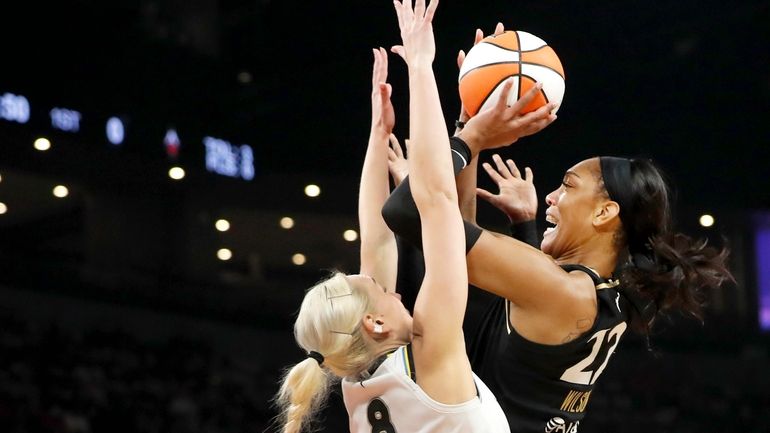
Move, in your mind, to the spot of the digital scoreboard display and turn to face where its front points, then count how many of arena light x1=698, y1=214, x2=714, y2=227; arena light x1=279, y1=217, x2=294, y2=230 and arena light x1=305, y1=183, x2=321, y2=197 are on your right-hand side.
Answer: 0

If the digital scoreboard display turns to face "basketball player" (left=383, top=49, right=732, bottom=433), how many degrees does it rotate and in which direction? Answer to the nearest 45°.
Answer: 0° — it already faces them

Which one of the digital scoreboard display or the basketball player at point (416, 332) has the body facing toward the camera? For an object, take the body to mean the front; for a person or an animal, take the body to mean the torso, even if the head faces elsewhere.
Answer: the digital scoreboard display

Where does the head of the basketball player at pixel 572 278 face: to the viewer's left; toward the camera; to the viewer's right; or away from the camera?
to the viewer's left

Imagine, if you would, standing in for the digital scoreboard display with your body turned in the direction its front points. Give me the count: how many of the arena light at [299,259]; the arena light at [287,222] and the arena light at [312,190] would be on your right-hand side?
0

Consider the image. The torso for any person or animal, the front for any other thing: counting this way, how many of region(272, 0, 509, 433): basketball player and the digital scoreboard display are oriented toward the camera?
1

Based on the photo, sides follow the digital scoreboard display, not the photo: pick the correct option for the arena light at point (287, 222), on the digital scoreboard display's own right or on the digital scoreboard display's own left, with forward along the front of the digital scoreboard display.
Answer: on the digital scoreboard display's own left

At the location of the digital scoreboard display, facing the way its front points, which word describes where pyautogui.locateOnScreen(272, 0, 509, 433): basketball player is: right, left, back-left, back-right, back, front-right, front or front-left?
front

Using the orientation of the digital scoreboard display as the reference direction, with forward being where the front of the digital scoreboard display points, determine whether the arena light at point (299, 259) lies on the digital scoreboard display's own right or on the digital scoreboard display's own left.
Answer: on the digital scoreboard display's own left

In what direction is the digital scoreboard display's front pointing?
toward the camera

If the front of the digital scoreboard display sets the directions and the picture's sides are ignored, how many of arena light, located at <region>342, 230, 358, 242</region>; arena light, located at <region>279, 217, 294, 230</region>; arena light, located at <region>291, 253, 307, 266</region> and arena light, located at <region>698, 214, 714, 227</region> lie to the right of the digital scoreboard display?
0

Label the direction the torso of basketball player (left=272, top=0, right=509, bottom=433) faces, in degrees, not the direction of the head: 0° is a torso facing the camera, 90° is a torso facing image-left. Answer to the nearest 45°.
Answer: approximately 225°

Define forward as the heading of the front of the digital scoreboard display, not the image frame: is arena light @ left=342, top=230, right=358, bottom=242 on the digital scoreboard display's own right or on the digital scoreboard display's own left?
on the digital scoreboard display's own left
